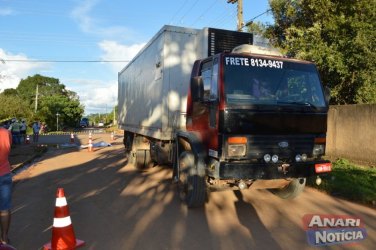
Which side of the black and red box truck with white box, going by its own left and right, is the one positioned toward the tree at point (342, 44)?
left

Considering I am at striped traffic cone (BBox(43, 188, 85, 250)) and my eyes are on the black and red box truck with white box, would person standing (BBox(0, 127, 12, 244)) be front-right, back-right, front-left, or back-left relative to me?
back-left

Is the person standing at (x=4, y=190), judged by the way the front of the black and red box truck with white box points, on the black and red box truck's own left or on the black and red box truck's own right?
on the black and red box truck's own right

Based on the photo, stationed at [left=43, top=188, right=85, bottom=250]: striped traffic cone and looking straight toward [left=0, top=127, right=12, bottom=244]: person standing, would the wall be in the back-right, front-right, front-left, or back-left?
back-right

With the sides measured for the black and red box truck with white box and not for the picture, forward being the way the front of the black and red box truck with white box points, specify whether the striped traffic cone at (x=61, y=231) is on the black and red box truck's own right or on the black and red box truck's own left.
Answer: on the black and red box truck's own right

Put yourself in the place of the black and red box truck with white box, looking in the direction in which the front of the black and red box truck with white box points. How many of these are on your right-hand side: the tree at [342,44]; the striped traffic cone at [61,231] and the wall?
1

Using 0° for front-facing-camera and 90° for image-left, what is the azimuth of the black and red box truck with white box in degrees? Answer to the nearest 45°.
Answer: approximately 315°

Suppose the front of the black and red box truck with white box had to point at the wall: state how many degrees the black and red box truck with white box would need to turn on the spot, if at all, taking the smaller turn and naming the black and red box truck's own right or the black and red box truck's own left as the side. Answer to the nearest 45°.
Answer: approximately 90° to the black and red box truck's own left

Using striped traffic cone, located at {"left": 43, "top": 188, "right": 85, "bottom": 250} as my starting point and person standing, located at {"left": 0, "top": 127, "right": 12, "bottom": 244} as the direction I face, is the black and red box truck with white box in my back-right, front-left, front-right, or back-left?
back-right

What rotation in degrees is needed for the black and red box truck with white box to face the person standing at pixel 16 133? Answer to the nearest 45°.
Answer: approximately 180°
